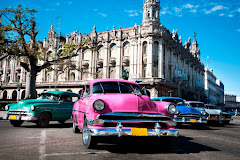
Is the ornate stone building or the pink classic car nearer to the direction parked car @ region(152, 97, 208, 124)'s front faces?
the pink classic car

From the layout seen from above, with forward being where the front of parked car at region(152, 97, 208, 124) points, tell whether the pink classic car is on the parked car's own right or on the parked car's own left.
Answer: on the parked car's own right

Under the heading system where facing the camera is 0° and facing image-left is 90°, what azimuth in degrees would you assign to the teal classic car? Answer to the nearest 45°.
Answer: approximately 45°

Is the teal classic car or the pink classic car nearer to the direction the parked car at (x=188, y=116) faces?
the pink classic car

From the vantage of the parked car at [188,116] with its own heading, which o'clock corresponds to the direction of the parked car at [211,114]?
the parked car at [211,114] is roughly at 8 o'clock from the parked car at [188,116].

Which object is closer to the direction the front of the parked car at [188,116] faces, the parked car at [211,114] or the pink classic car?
the pink classic car
